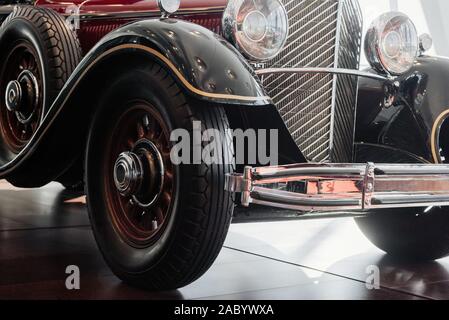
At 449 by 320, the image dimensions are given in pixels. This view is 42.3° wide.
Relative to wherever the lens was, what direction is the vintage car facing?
facing the viewer and to the right of the viewer
